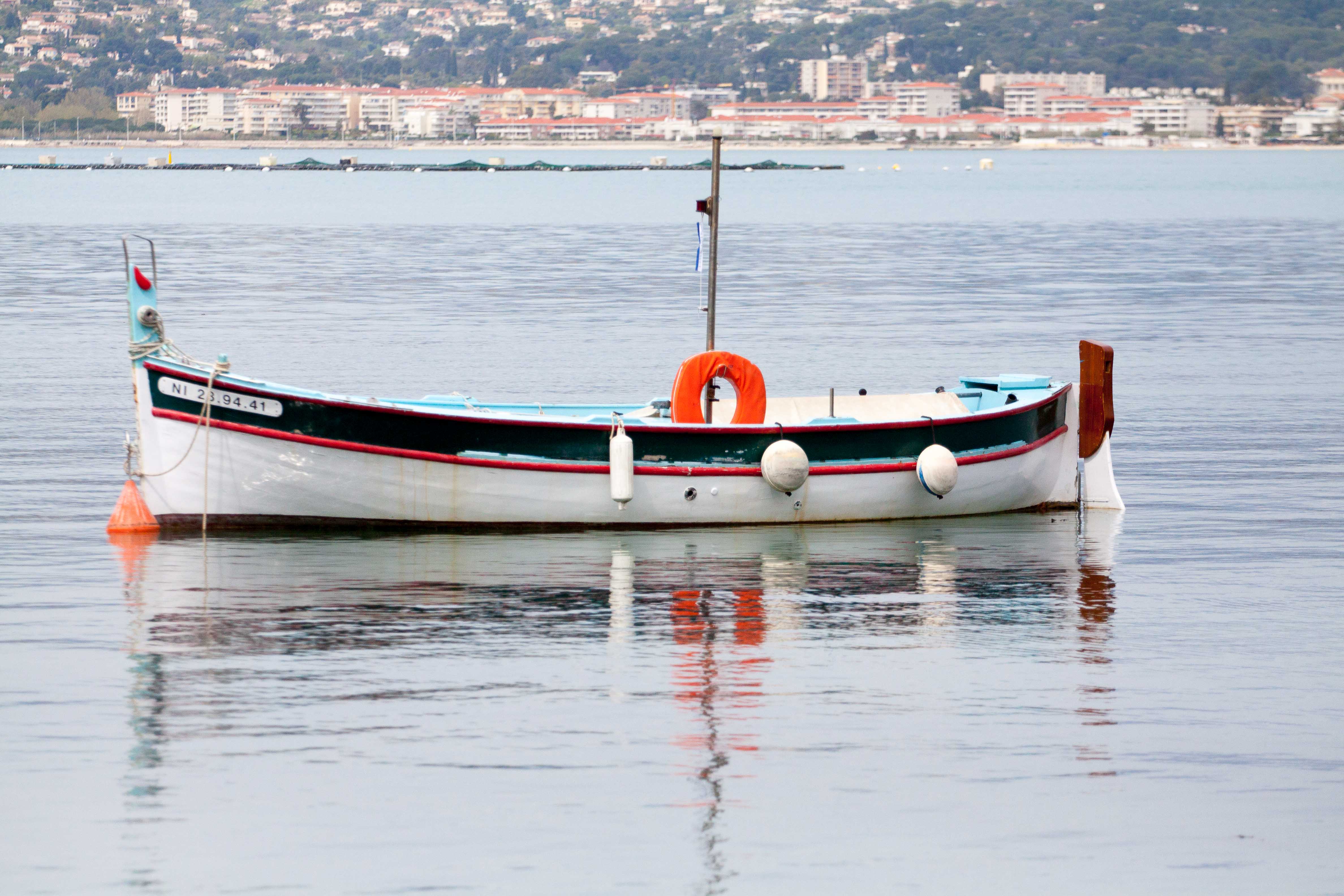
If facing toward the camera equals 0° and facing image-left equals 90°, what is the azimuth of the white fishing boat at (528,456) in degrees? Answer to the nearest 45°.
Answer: approximately 90°

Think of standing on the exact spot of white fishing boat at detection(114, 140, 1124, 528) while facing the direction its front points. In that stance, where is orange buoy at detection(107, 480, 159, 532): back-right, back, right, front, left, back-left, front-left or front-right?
front

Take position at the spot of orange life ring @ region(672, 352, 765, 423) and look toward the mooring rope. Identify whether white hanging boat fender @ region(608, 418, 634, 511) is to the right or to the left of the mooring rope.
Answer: left
